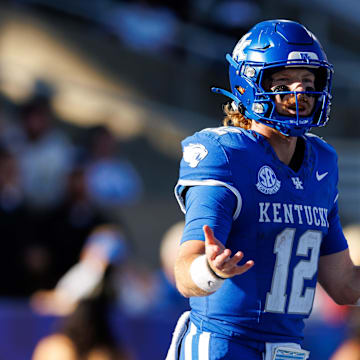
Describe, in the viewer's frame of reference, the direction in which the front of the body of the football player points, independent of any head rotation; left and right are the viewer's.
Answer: facing the viewer and to the right of the viewer

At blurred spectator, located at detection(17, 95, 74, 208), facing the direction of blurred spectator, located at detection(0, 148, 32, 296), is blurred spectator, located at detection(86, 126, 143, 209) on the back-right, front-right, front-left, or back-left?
back-left

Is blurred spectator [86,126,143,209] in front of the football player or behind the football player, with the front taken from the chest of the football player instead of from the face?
behind

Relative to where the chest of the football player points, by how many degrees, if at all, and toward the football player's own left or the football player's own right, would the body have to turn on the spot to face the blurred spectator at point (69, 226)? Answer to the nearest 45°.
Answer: approximately 180°

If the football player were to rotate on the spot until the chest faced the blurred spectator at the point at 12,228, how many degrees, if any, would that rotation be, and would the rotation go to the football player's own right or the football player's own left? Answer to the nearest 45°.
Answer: approximately 180°

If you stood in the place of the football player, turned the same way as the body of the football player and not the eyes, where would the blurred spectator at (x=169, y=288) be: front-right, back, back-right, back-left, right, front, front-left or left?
back-left

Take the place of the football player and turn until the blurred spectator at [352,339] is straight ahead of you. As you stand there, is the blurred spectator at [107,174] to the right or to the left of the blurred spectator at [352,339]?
left
